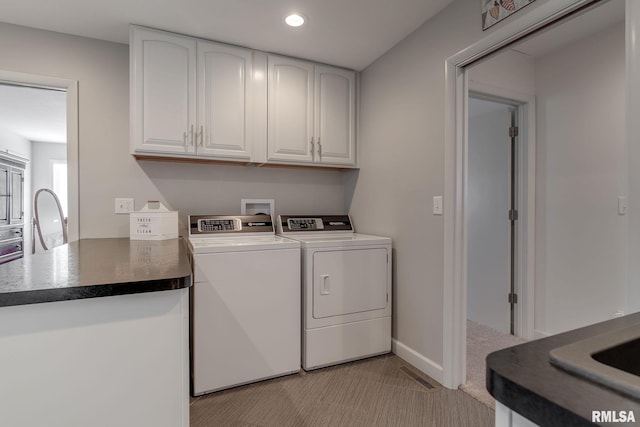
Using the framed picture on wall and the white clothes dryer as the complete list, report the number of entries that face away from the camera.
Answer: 0

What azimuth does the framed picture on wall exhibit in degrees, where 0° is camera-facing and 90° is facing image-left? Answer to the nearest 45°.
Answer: approximately 45°

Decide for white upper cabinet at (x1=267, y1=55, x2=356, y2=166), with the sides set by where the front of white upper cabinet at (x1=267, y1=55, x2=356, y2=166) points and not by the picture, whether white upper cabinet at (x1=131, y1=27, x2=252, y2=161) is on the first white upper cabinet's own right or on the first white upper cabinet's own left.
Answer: on the first white upper cabinet's own right

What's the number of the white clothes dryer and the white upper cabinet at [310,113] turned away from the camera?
0

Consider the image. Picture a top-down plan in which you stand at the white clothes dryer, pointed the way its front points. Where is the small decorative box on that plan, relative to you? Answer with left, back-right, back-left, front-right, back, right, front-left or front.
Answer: back-right

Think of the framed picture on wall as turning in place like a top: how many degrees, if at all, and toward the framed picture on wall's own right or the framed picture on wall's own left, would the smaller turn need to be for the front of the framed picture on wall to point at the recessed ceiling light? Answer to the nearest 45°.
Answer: approximately 45° to the framed picture on wall's own right

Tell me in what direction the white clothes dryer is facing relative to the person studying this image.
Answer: facing the viewer and to the right of the viewer
